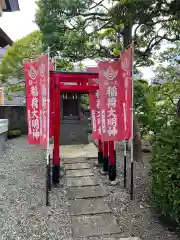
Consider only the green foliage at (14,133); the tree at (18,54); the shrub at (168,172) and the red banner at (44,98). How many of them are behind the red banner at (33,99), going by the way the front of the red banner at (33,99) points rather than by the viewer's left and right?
2

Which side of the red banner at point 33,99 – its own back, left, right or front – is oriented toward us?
front

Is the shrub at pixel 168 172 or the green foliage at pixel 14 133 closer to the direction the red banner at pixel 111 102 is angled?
the shrub

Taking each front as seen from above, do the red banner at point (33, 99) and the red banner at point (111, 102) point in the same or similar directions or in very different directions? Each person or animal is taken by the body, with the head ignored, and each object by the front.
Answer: same or similar directions

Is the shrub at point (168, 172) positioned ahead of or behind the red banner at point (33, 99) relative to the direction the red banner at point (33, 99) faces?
ahead

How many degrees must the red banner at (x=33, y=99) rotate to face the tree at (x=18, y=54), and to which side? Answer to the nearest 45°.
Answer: approximately 180°

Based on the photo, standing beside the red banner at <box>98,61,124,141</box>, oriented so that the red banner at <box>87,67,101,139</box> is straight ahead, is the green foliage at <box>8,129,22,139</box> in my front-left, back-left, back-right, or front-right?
front-left

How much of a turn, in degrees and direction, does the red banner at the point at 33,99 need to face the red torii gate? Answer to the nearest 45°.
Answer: approximately 90° to its left

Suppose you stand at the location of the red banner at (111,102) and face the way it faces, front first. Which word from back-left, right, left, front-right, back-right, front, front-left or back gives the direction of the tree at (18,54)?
back-right

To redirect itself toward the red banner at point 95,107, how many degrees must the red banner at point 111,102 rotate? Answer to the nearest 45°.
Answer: approximately 180°

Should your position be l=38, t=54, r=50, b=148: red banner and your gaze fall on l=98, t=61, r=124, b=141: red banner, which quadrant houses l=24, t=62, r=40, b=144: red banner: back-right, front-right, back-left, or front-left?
back-left

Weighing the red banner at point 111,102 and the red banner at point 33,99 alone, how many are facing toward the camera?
2
